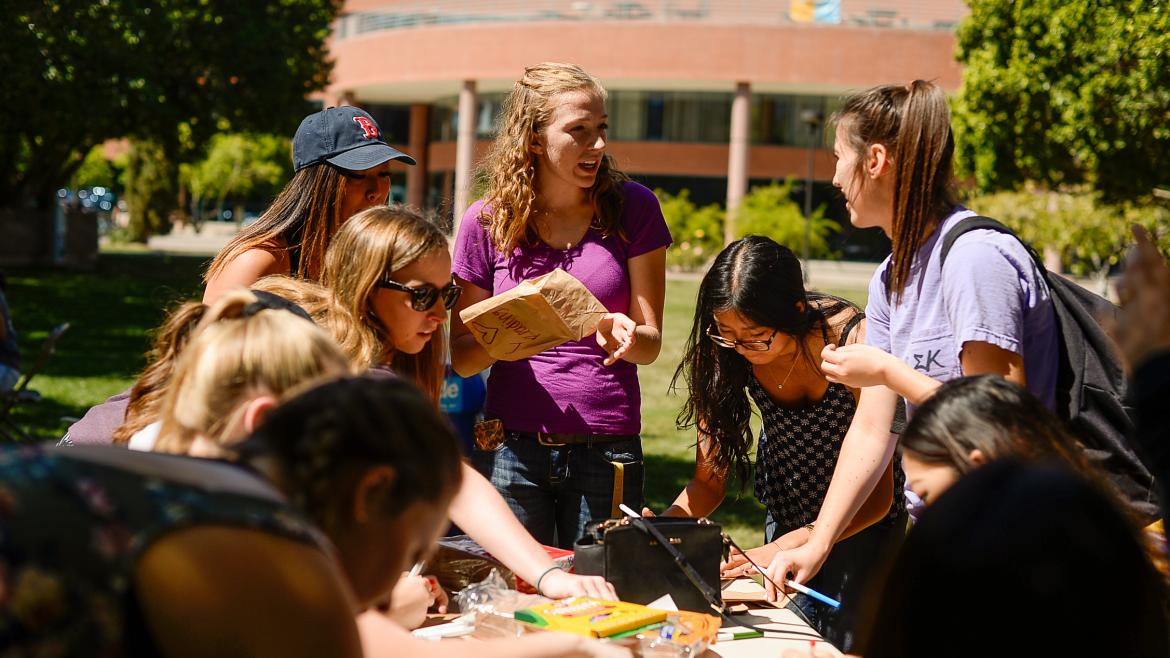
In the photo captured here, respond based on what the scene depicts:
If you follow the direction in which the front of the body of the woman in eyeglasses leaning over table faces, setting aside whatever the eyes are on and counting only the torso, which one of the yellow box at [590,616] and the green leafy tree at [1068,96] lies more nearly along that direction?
the yellow box

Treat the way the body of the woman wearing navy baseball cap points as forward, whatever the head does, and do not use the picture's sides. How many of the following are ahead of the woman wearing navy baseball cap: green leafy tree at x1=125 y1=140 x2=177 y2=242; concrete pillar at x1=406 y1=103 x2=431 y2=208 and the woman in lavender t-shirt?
1

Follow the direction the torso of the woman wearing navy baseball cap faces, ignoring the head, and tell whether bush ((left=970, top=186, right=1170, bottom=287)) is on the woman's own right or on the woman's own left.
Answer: on the woman's own left

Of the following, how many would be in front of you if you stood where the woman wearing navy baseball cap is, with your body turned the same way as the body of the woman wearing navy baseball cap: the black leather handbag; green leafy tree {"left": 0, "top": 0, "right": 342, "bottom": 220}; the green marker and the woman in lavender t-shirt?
3

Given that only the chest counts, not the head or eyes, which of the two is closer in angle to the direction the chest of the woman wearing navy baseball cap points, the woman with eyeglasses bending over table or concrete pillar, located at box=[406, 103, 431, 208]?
the woman with eyeglasses bending over table

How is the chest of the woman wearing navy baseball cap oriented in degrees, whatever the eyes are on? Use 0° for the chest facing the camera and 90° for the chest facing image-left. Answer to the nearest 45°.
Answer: approximately 315°

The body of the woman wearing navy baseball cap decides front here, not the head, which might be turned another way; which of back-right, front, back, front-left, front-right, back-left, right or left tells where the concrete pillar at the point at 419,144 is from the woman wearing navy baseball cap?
back-left

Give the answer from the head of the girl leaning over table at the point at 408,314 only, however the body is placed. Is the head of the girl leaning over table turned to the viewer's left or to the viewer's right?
to the viewer's right

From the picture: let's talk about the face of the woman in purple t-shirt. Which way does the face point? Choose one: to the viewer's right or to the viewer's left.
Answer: to the viewer's right

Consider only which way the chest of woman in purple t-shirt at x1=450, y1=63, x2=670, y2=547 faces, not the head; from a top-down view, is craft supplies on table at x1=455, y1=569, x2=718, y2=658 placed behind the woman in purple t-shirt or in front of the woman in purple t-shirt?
in front

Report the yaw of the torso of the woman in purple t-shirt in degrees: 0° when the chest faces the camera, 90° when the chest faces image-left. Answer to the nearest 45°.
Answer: approximately 0°

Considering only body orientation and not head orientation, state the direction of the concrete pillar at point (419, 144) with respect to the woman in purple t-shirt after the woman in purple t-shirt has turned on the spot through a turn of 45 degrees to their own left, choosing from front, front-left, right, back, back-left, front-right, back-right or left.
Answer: back-left

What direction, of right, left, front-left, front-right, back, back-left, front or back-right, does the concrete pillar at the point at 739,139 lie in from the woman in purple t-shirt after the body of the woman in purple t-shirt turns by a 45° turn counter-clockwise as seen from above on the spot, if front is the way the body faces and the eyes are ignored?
back-left

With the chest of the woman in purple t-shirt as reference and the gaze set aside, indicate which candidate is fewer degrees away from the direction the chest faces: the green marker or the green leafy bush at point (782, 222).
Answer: the green marker

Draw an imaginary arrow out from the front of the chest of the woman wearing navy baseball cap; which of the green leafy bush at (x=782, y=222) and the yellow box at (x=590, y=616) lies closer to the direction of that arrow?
the yellow box
